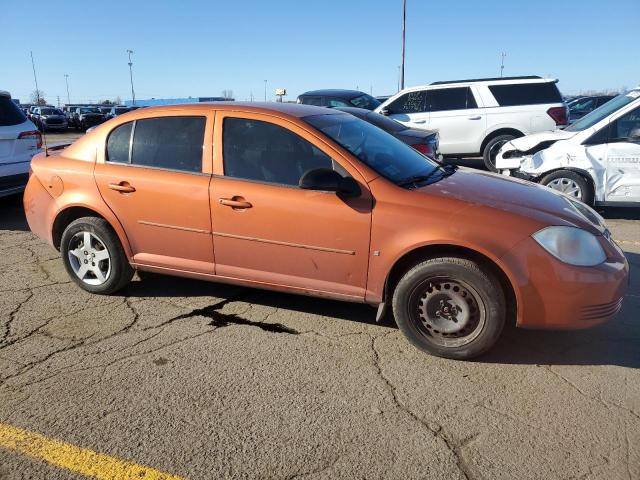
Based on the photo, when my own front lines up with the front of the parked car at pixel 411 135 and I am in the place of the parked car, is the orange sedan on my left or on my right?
on my left

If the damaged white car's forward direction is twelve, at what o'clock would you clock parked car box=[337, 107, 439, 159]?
The parked car is roughly at 12 o'clock from the damaged white car.

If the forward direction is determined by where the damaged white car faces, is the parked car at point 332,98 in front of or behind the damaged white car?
in front

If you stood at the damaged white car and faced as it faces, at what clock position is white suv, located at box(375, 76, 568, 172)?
The white suv is roughly at 2 o'clock from the damaged white car.

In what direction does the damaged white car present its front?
to the viewer's left

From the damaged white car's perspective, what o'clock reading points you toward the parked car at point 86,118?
The parked car is roughly at 1 o'clock from the damaged white car.

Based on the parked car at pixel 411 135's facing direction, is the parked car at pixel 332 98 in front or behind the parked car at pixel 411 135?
in front

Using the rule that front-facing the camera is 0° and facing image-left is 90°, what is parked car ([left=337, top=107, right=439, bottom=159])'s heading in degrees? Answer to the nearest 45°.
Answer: approximately 135°

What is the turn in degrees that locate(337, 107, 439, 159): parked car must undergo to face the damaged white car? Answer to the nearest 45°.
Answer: approximately 135° to its right

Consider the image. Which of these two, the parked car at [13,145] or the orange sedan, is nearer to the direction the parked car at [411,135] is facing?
the parked car

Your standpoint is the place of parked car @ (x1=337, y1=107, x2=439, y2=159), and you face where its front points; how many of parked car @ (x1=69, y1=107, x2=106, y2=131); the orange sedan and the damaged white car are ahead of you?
1

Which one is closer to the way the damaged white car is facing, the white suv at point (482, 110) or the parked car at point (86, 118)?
the parked car

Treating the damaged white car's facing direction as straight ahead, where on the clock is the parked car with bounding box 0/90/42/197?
The parked car is roughly at 11 o'clock from the damaged white car.

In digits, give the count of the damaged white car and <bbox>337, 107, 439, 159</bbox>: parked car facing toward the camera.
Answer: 0

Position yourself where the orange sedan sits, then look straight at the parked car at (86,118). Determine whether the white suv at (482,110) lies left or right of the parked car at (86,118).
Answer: right

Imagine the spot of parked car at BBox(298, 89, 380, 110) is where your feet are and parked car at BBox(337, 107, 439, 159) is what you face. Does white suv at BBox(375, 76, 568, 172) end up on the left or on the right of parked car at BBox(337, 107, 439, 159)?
left

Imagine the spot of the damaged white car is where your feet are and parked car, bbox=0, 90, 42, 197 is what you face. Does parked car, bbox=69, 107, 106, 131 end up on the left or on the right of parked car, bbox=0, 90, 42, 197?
right
